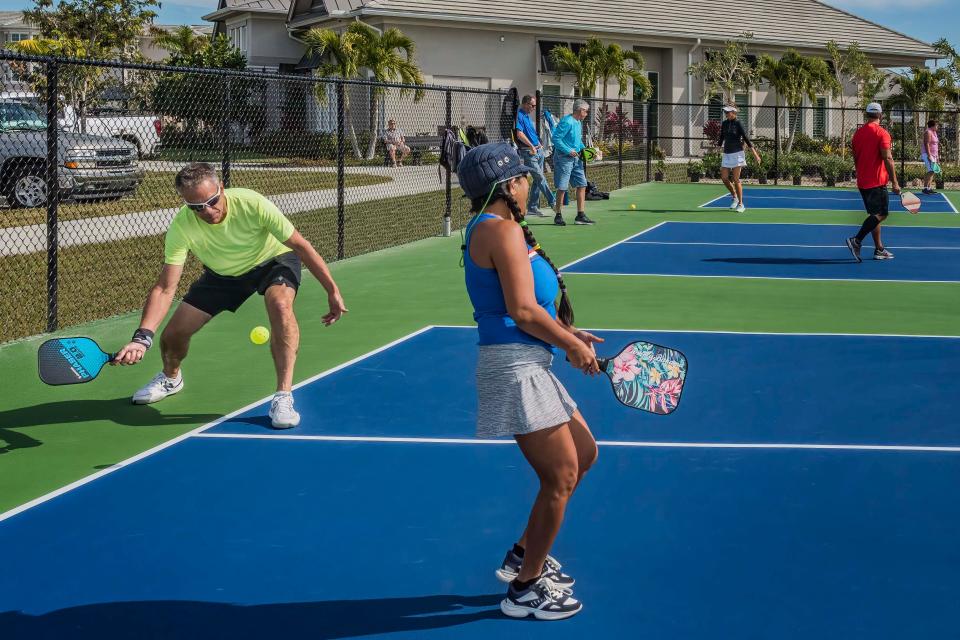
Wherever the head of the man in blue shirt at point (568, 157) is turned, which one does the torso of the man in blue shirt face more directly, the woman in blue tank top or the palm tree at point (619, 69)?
the woman in blue tank top

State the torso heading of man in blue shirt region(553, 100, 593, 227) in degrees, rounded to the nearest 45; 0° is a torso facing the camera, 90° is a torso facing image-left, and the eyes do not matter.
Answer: approximately 315°

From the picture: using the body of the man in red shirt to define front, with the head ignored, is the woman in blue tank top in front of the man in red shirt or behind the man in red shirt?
behind

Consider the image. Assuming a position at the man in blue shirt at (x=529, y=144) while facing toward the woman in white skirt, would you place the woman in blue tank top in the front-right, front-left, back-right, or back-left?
back-right

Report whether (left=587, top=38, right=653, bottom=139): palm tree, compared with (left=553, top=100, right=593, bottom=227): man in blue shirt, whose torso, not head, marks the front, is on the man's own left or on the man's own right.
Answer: on the man's own left

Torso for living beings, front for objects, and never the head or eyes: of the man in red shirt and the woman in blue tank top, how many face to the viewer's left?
0

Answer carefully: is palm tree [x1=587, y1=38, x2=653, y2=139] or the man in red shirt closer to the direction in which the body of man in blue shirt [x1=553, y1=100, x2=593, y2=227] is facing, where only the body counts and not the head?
the man in red shirt
